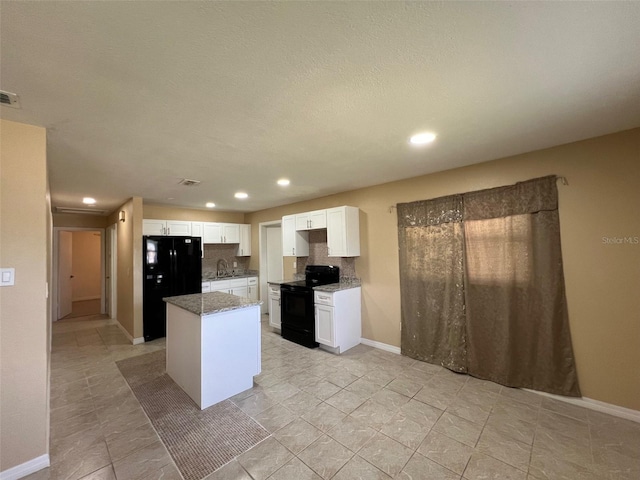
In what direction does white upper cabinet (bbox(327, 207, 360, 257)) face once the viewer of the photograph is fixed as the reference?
facing the viewer and to the left of the viewer

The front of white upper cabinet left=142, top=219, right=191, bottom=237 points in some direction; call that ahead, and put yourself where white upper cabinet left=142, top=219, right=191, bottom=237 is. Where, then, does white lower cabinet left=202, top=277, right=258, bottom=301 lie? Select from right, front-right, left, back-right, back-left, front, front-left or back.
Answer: left

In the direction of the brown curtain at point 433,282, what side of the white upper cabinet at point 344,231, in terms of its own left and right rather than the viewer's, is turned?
left

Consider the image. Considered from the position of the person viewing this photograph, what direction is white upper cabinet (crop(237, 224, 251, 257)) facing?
facing the viewer

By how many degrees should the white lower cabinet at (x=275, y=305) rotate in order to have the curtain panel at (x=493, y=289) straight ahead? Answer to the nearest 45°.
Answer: approximately 90° to its left

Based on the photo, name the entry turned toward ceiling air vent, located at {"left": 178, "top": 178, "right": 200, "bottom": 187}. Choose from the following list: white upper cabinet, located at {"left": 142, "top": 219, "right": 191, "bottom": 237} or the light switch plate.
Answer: the white upper cabinet

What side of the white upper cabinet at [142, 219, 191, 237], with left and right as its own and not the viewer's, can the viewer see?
front

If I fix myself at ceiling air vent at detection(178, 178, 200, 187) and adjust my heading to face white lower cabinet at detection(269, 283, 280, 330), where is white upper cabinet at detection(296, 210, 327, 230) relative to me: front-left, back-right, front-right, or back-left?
front-right

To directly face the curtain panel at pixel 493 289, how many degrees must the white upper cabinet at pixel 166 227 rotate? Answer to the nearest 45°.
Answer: approximately 45° to its left

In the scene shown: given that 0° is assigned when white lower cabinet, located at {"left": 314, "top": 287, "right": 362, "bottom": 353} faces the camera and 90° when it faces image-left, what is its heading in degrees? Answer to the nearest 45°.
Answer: approximately 45°

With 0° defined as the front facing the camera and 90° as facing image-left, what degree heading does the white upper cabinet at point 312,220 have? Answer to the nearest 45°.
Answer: approximately 45°

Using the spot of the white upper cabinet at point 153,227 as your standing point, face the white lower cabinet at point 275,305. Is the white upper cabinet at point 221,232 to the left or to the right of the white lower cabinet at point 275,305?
left

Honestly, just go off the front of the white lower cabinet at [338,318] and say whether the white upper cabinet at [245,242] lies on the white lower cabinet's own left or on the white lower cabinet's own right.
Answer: on the white lower cabinet's own right
